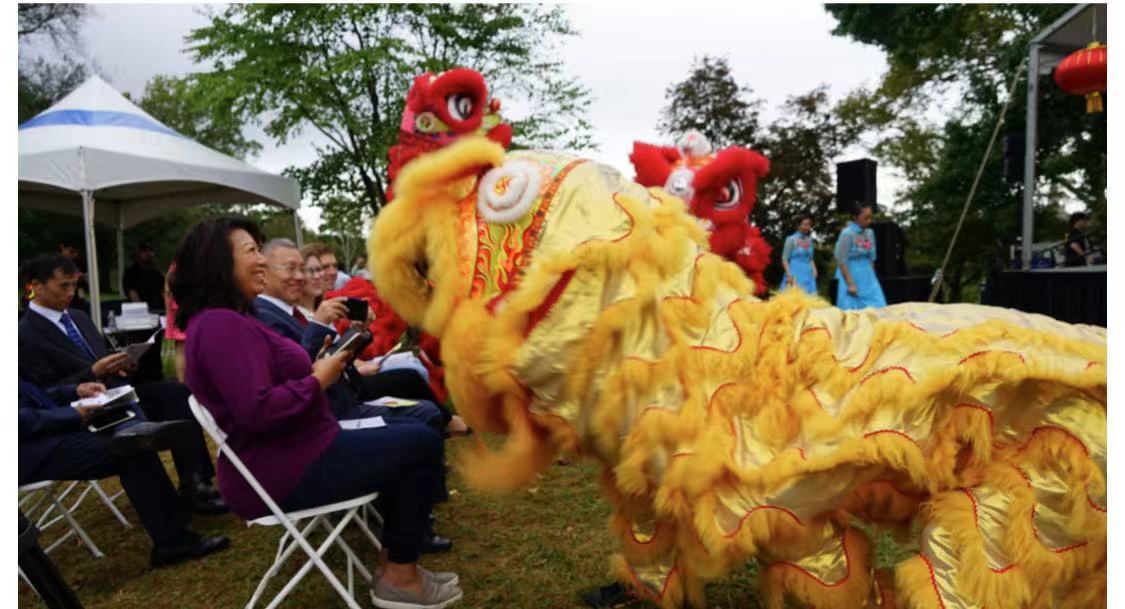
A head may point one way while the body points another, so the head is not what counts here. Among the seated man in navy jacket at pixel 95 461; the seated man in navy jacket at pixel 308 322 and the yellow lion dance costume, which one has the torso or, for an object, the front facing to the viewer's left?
the yellow lion dance costume

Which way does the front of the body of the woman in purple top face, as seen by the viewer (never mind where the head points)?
to the viewer's right

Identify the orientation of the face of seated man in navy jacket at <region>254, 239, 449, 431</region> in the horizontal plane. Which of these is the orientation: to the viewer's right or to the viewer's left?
to the viewer's right

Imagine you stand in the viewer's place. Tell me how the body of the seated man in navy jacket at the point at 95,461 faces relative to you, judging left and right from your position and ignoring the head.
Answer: facing to the right of the viewer

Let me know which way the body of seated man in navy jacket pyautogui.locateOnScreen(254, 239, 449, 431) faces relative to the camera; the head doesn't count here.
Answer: to the viewer's right

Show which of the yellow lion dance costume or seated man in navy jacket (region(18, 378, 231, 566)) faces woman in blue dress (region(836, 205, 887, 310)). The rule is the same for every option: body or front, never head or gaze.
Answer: the seated man in navy jacket

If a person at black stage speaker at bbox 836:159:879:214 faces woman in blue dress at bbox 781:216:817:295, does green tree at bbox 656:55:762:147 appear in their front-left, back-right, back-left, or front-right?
back-right

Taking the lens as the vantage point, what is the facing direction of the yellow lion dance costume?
facing to the left of the viewer
